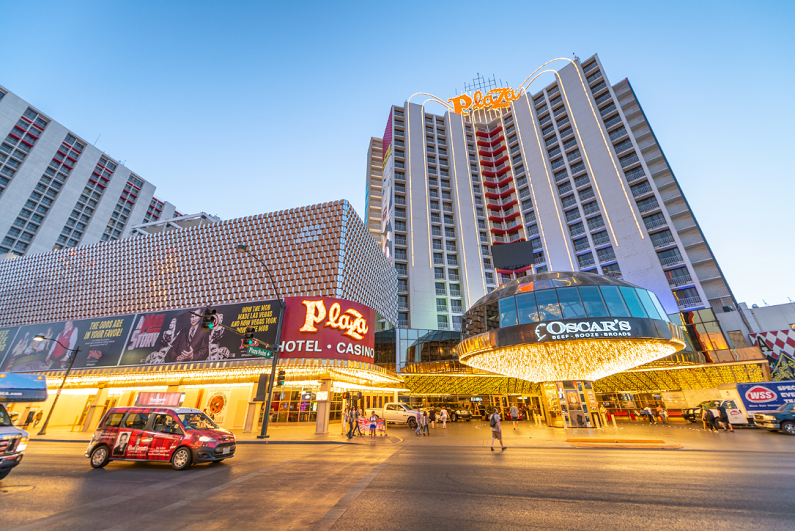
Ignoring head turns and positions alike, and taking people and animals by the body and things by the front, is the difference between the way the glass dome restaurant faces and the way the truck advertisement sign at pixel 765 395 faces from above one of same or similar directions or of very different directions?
same or similar directions

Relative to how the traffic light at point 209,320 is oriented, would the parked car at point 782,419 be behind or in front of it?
in front

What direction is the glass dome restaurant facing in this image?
toward the camera

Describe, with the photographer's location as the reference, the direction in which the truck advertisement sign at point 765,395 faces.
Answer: facing the viewer

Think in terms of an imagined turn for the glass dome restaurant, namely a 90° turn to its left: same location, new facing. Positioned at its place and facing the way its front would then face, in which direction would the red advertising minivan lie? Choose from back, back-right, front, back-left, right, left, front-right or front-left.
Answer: back-right

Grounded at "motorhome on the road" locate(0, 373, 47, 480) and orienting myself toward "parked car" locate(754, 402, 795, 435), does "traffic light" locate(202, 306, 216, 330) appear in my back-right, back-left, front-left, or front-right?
front-left

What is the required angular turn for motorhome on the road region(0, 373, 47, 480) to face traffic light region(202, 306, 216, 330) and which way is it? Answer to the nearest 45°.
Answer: approximately 45° to its left

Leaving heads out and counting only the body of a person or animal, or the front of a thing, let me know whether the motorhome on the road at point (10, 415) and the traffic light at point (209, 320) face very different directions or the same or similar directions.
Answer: same or similar directions

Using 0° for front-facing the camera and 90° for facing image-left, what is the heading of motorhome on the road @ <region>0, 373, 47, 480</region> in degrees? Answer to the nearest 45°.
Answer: approximately 315°

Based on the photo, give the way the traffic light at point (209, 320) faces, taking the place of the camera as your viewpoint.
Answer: facing the viewer and to the right of the viewer

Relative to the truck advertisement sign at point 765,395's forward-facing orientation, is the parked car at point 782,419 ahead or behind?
ahead
